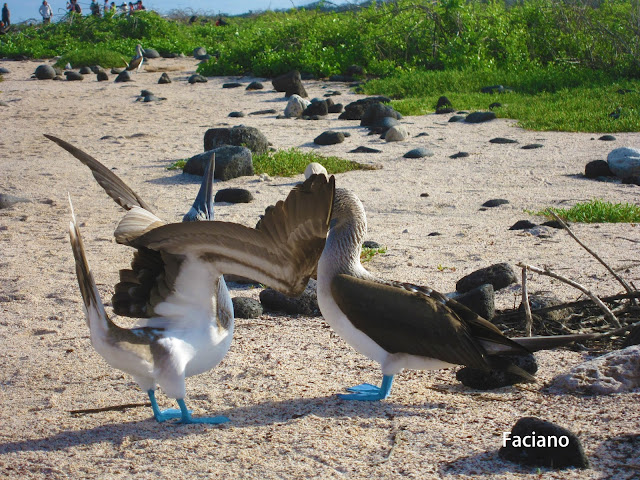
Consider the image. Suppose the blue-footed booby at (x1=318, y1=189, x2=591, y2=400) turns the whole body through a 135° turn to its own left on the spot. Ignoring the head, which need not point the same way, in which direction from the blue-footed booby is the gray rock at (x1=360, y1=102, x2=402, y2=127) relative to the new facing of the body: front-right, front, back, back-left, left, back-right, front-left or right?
back-left

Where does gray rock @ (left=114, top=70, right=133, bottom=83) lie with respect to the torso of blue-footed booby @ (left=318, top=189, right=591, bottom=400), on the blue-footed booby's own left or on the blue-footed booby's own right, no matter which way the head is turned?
on the blue-footed booby's own right

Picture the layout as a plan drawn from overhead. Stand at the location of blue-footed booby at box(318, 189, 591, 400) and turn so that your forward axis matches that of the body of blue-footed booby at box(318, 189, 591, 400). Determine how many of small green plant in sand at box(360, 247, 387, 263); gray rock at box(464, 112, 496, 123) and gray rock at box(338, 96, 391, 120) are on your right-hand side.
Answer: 3

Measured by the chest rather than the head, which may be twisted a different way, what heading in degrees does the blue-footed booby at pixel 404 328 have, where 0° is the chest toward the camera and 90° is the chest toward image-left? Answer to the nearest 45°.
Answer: approximately 90°

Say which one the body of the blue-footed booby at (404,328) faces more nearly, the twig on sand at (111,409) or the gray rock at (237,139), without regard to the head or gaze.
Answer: the twig on sand

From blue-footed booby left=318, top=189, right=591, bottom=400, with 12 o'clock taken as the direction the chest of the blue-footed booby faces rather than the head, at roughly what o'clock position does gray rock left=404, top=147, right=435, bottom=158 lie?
The gray rock is roughly at 3 o'clock from the blue-footed booby.

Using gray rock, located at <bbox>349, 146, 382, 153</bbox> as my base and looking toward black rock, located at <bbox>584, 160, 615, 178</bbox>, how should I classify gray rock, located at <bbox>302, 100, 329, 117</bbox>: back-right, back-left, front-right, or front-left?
back-left

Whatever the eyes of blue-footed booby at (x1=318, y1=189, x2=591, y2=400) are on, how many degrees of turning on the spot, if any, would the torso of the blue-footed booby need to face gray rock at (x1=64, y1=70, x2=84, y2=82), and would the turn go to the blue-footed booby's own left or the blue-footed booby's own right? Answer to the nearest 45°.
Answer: approximately 45° to the blue-footed booby's own right

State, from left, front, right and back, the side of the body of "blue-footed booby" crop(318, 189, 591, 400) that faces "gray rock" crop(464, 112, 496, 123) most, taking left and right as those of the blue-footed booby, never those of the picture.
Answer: right

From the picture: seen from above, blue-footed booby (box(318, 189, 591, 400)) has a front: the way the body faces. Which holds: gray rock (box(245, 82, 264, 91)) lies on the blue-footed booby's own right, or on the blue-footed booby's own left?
on the blue-footed booby's own right

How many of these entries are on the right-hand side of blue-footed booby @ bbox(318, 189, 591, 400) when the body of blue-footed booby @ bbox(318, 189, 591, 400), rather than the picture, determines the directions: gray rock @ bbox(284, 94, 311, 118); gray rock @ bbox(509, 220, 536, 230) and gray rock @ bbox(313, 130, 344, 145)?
3

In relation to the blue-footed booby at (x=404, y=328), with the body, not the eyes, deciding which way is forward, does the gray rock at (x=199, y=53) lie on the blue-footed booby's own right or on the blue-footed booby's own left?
on the blue-footed booby's own right

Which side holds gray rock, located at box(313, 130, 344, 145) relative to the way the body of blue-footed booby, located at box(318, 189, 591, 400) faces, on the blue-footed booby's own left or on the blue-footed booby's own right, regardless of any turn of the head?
on the blue-footed booby's own right

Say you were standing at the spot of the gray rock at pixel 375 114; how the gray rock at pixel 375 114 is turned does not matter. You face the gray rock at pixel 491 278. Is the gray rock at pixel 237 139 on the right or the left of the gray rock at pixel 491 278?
right

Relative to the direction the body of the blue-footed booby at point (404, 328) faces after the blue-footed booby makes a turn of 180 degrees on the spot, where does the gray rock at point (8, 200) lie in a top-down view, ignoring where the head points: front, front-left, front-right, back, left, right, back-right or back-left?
back-left
